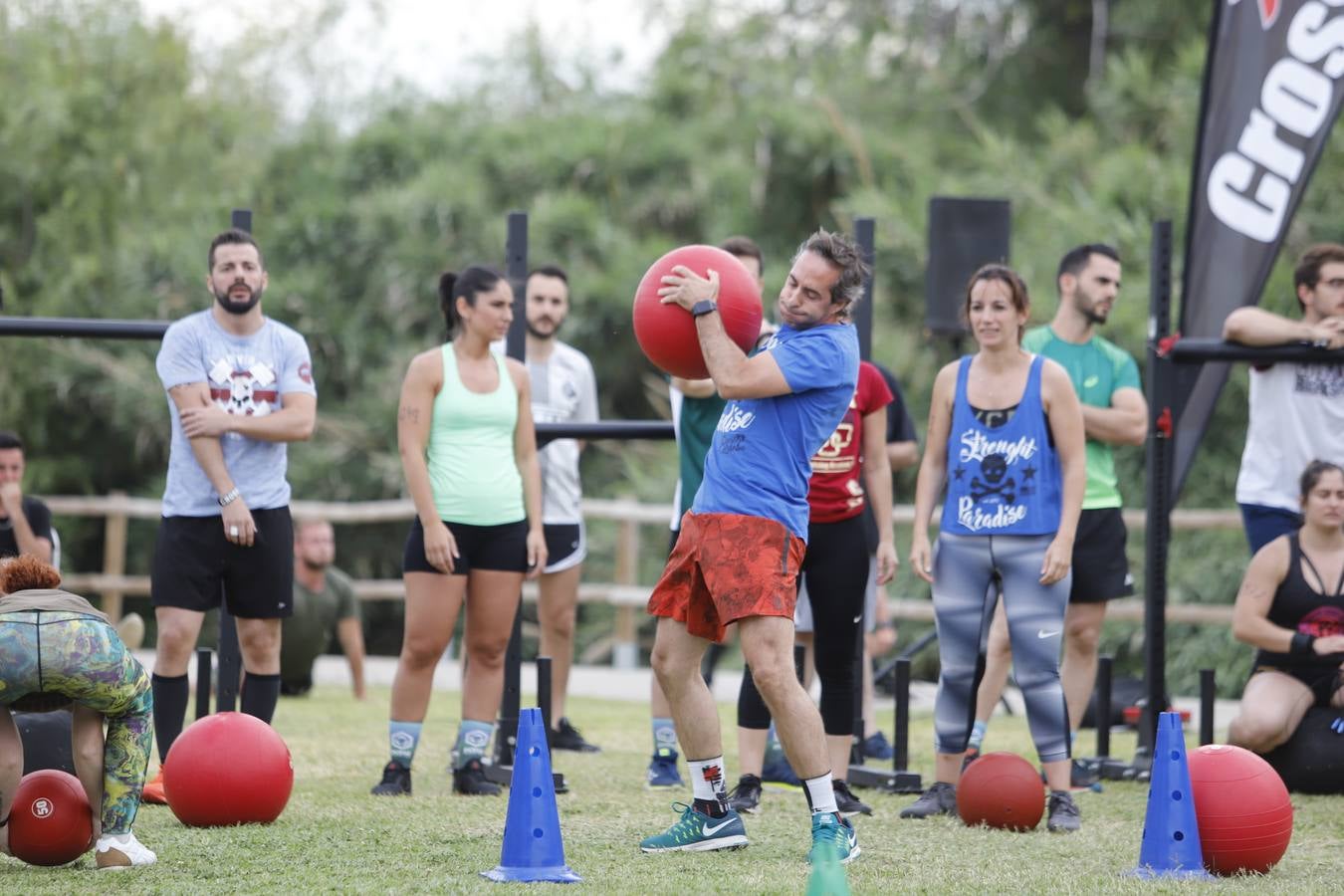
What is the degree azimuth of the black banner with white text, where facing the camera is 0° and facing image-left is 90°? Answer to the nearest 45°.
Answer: approximately 0°

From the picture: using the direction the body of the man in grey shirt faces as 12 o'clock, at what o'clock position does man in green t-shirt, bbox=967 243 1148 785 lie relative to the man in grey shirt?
The man in green t-shirt is roughly at 9 o'clock from the man in grey shirt.

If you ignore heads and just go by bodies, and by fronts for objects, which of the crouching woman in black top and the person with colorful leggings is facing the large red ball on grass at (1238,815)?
the crouching woman in black top

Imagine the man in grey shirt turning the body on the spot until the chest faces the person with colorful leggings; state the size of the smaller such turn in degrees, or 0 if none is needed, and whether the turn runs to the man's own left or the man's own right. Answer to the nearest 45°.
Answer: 0° — they already face them

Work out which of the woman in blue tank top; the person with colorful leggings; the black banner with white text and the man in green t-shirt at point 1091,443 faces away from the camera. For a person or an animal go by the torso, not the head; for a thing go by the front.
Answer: the person with colorful leggings

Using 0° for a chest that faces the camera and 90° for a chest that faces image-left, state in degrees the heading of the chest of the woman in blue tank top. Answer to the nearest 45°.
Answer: approximately 0°

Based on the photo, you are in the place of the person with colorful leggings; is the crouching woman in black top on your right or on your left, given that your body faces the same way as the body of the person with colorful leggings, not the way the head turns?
on your right

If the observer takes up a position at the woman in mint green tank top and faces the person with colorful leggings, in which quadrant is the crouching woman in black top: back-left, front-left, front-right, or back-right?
back-left

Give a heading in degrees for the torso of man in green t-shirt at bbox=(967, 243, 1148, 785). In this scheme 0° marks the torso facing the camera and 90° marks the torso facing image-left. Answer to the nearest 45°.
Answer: approximately 315°

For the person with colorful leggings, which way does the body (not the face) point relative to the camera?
away from the camera

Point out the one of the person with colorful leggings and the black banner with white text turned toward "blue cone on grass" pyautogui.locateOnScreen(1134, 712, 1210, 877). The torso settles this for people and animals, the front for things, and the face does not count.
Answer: the black banner with white text

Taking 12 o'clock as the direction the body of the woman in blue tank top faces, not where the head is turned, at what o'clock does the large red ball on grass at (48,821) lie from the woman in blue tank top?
The large red ball on grass is roughly at 2 o'clock from the woman in blue tank top.
